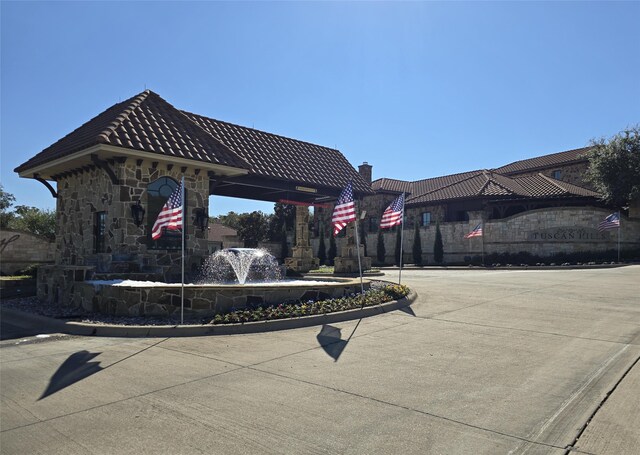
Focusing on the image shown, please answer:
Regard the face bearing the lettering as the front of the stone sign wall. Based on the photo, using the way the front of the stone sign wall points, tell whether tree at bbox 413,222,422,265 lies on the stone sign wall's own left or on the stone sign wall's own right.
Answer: on the stone sign wall's own right

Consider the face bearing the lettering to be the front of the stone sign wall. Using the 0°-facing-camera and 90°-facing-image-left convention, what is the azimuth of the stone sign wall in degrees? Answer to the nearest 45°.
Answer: approximately 0°

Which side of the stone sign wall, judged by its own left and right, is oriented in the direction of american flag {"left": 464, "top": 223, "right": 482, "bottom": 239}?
front

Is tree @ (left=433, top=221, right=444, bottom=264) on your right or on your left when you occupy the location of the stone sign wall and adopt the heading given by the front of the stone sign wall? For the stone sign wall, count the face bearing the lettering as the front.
on your right

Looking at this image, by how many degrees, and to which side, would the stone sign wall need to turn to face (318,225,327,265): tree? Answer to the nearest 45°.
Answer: approximately 90° to its right
